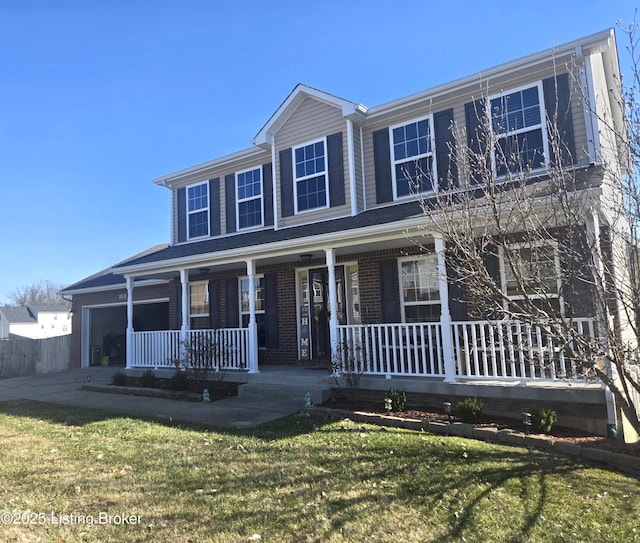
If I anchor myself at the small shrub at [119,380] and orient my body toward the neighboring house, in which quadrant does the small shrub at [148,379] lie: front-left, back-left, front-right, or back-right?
back-right

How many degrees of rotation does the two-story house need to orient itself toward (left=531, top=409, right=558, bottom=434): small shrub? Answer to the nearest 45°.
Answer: approximately 90° to its left

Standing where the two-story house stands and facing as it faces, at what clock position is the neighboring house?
The neighboring house is roughly at 3 o'clock from the two-story house.

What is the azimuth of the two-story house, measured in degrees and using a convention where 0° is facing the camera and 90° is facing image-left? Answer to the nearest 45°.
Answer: approximately 45°

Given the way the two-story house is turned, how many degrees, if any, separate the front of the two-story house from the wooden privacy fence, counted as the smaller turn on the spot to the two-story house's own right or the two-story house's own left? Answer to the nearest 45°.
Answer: approximately 90° to the two-story house's own right

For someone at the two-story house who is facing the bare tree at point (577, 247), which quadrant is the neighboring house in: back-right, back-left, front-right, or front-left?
back-right

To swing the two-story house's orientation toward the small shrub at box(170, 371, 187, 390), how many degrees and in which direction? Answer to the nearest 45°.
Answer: approximately 45° to its right
